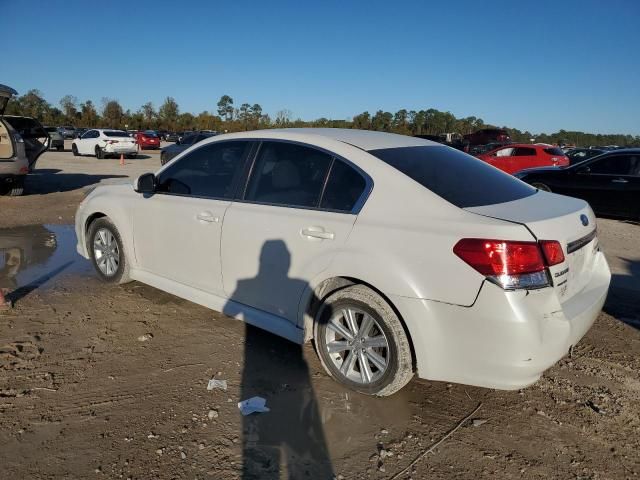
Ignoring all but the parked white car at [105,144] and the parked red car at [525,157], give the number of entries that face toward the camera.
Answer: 0

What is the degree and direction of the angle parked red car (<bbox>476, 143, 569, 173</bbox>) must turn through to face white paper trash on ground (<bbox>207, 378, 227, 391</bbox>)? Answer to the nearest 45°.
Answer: approximately 135° to its left

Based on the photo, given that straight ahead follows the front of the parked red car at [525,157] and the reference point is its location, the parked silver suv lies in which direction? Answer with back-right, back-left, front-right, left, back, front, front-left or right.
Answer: left

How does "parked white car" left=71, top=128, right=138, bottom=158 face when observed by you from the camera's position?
facing away from the viewer and to the left of the viewer

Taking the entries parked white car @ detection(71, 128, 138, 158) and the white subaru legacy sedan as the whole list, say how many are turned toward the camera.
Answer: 0

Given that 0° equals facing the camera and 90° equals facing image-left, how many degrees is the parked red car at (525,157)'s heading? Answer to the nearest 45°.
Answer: approximately 135°

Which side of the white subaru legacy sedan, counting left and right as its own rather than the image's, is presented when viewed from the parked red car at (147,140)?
front

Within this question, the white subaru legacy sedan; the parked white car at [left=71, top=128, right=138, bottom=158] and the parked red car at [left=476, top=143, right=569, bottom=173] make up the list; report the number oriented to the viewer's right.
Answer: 0

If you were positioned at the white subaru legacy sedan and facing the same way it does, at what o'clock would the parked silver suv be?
The parked silver suv is roughly at 12 o'clock from the white subaru legacy sedan.

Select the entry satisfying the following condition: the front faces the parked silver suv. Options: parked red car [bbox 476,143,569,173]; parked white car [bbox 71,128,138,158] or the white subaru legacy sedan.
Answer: the white subaru legacy sedan

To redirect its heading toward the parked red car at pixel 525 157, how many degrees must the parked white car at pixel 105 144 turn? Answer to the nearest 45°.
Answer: approximately 180°

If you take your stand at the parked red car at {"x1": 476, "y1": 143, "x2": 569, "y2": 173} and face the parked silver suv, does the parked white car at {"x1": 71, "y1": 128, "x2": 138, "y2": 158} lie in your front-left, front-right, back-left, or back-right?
front-right

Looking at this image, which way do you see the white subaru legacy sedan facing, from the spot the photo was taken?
facing away from the viewer and to the left of the viewer
